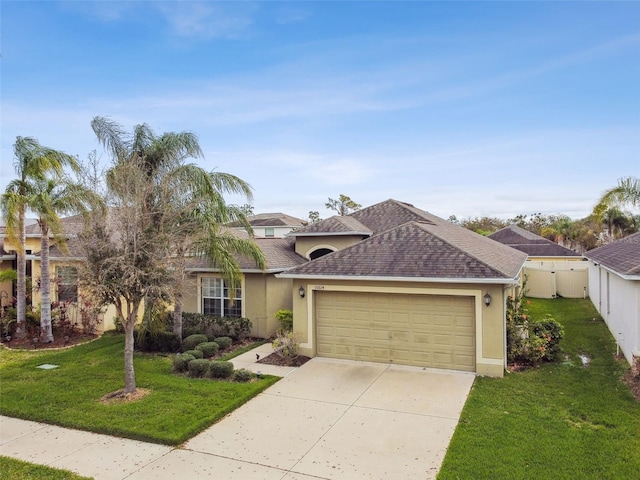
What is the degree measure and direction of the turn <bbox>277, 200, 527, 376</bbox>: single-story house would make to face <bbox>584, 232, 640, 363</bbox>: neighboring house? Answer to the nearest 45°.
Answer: approximately 90° to its left

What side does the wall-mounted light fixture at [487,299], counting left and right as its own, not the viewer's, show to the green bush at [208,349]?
right

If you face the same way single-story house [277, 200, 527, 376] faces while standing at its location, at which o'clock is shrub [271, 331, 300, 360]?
The shrub is roughly at 1 o'clock from the single-story house.

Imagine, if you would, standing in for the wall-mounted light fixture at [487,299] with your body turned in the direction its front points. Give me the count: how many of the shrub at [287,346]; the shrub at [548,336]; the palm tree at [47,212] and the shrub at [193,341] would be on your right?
3

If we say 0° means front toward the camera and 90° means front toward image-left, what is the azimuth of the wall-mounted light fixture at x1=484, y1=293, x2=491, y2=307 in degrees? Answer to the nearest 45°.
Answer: approximately 0°

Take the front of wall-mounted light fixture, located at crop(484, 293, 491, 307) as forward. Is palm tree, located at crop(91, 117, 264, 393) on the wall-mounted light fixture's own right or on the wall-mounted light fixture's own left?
on the wall-mounted light fixture's own right

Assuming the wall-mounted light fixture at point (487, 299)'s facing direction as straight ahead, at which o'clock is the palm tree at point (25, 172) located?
The palm tree is roughly at 3 o'clock from the wall-mounted light fixture.

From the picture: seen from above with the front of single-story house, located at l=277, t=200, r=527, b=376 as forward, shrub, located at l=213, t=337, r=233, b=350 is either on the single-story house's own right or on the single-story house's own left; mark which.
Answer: on the single-story house's own right

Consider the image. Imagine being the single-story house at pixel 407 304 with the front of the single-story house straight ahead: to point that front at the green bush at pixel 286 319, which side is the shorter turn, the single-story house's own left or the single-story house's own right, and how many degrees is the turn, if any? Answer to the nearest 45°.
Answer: approximately 45° to the single-story house's own right

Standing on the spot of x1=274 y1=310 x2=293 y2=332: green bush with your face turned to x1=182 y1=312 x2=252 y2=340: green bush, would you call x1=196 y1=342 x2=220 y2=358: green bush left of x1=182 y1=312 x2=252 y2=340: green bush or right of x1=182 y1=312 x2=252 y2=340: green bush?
left

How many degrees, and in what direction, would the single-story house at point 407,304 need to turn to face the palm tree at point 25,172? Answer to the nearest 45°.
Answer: approximately 90° to its right

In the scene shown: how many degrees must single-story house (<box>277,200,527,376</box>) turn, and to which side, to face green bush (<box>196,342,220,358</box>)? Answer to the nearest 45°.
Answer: approximately 90° to its right

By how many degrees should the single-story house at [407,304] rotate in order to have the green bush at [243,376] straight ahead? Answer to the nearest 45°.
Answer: approximately 45° to its right
